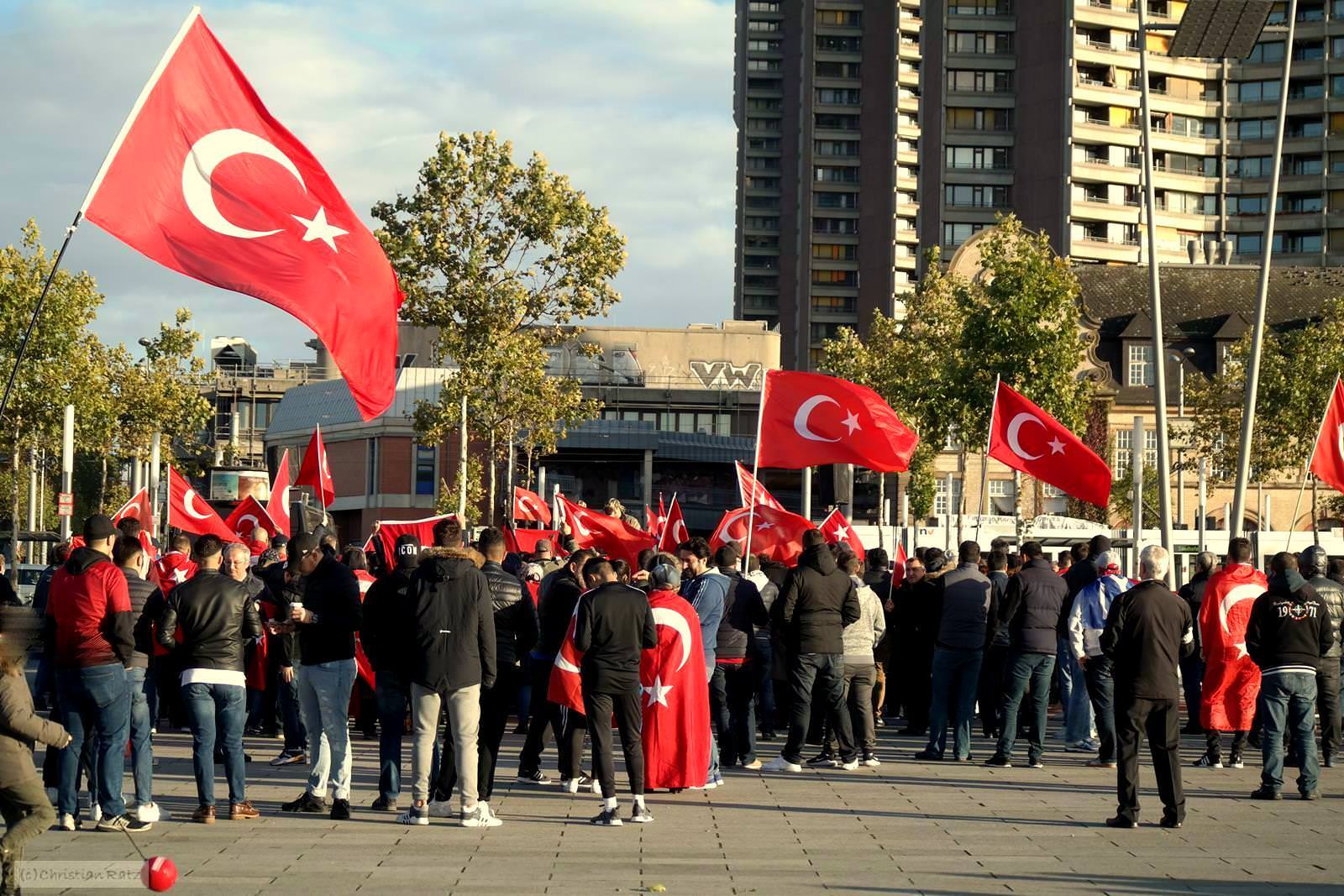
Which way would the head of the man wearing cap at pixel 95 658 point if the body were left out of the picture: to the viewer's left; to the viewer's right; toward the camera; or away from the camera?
away from the camera

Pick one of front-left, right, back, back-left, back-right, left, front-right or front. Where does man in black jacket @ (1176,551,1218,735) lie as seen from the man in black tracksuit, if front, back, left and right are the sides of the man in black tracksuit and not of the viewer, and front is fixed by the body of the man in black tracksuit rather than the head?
front-right

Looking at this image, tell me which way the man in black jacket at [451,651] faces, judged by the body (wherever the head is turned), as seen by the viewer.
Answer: away from the camera

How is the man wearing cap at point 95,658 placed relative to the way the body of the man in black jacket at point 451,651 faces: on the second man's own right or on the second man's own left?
on the second man's own left

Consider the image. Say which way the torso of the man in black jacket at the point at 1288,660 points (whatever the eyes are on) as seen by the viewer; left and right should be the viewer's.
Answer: facing away from the viewer

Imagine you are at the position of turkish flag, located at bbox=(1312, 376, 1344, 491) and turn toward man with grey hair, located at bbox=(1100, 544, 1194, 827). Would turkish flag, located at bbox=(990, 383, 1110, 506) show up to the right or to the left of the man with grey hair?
right

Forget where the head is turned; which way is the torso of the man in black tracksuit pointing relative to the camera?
away from the camera

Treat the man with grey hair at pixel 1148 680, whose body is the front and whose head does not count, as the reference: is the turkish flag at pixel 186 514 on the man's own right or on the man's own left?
on the man's own left

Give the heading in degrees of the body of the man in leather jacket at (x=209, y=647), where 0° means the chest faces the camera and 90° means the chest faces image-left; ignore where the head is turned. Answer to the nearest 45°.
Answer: approximately 180°
